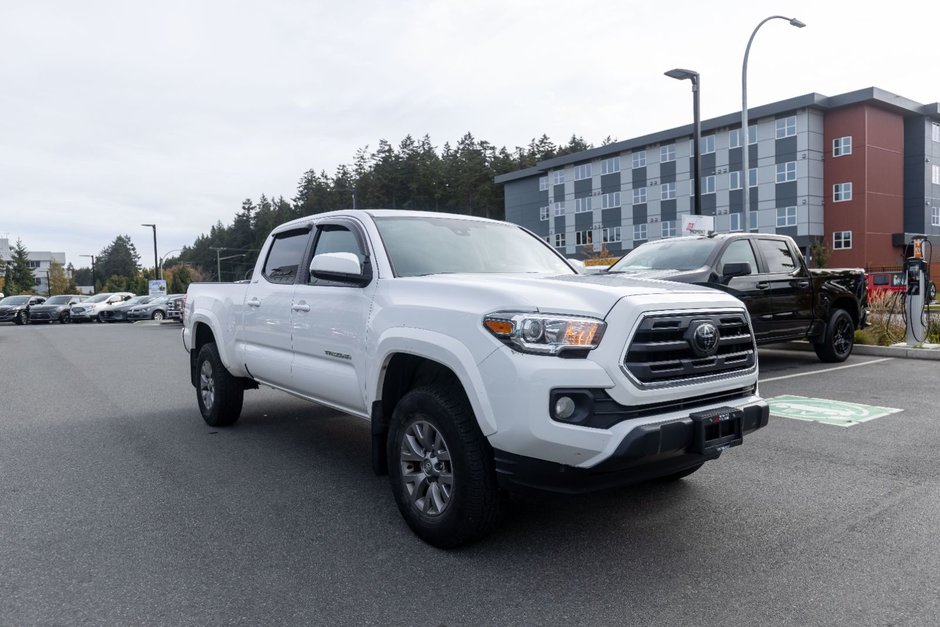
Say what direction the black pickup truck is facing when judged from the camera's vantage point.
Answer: facing the viewer and to the left of the viewer

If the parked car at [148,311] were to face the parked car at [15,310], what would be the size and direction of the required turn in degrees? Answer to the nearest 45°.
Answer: approximately 45° to its right

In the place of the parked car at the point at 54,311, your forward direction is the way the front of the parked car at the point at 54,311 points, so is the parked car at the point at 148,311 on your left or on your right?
on your left

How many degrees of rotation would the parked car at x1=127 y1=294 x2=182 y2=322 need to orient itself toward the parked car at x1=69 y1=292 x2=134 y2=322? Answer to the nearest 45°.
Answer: approximately 90° to its right

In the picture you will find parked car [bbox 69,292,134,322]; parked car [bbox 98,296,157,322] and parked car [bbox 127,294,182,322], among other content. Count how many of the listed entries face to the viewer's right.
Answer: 0

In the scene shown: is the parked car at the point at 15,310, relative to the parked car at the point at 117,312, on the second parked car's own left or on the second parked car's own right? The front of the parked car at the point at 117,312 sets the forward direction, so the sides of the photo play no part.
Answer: on the second parked car's own right

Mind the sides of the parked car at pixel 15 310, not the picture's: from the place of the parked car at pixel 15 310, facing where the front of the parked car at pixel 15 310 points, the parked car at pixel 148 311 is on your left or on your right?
on your left

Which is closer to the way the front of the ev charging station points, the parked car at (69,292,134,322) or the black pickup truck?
the black pickup truck

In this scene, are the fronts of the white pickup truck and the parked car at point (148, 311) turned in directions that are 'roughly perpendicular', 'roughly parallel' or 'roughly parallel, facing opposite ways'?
roughly perpendicular

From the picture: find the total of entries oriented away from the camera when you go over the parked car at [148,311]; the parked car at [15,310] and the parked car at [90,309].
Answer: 0

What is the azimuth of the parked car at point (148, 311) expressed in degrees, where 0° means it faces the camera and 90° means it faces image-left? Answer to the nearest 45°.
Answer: approximately 45°
